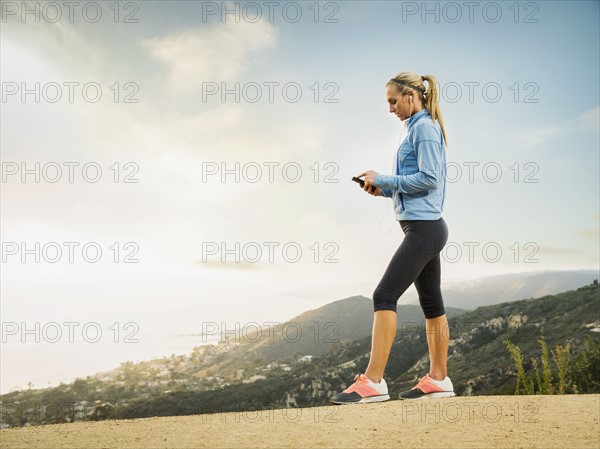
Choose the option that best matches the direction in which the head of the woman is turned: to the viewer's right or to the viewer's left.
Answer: to the viewer's left

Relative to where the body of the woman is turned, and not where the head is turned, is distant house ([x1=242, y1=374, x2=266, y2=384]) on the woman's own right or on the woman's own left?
on the woman's own right

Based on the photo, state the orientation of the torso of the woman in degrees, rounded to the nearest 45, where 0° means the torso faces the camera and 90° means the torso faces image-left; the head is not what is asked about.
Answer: approximately 90°
